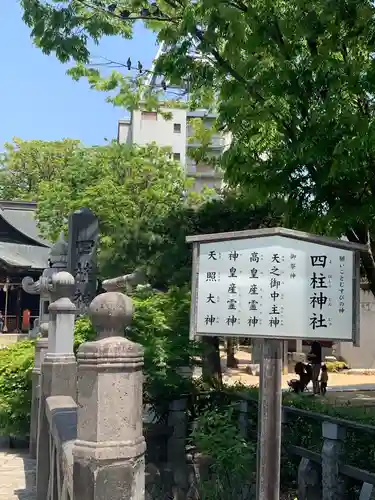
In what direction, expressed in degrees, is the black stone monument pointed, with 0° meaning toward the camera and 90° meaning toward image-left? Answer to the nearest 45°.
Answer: approximately 0°

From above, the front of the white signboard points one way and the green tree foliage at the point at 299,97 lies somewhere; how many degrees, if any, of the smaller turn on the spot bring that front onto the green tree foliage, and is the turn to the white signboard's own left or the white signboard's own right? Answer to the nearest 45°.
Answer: approximately 180°

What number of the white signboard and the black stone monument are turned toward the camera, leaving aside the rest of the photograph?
2

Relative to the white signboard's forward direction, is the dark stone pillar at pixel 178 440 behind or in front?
behind

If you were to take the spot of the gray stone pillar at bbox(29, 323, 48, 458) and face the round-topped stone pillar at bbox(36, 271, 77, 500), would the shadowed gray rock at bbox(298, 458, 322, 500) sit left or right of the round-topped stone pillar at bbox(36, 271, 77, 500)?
left

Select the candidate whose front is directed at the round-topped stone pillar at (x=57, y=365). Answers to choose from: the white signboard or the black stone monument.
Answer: the black stone monument

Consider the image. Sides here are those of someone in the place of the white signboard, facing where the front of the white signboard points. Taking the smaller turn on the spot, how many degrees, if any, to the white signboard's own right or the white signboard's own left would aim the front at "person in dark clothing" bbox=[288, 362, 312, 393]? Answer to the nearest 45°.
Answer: approximately 180°

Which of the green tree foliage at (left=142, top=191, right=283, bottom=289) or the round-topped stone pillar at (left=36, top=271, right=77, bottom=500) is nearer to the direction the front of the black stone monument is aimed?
the round-topped stone pillar

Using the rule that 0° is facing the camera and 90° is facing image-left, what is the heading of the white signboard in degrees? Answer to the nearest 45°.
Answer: approximately 0°

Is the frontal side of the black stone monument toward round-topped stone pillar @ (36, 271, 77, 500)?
yes

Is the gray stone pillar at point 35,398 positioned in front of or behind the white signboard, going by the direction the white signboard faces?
behind

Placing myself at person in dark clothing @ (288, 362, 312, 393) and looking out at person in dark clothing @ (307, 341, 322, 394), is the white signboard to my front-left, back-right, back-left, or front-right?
back-right
